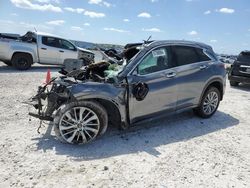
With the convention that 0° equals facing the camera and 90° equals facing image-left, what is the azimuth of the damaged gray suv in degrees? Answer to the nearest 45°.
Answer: approximately 45°

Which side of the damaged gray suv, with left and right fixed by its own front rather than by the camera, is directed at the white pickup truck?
right

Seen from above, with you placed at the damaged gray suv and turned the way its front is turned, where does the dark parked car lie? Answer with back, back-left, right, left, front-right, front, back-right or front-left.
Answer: back
